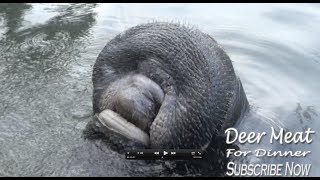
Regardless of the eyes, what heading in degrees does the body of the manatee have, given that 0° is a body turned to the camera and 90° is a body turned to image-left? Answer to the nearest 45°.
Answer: approximately 45°
